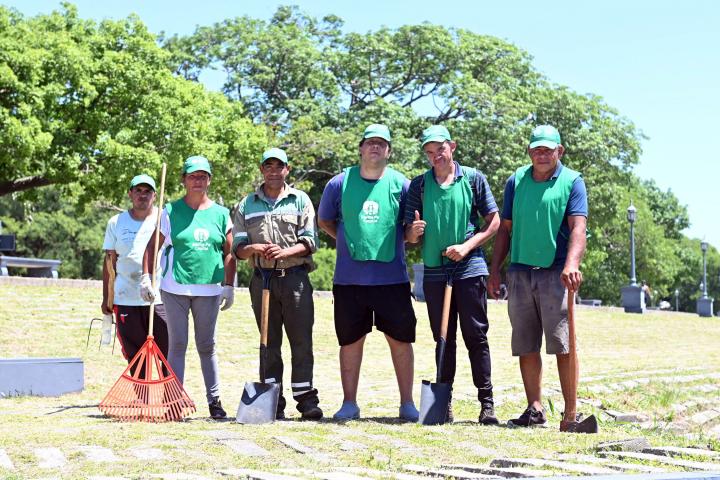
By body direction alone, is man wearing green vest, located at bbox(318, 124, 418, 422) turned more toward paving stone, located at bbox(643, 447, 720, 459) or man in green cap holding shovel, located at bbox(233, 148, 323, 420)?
the paving stone

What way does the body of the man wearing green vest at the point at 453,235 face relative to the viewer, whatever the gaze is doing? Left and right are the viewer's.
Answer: facing the viewer

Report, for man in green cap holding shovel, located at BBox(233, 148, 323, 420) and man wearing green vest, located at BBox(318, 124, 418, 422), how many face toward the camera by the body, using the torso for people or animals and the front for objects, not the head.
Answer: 2

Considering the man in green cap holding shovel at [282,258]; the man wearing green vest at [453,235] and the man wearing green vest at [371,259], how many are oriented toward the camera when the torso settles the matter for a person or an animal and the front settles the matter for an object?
3

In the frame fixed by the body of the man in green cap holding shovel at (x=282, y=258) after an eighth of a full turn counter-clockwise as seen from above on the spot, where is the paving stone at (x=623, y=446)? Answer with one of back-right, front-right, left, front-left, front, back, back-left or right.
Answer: front

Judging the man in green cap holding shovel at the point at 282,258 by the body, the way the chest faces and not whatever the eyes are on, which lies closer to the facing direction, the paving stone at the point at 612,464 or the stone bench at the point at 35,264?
the paving stone

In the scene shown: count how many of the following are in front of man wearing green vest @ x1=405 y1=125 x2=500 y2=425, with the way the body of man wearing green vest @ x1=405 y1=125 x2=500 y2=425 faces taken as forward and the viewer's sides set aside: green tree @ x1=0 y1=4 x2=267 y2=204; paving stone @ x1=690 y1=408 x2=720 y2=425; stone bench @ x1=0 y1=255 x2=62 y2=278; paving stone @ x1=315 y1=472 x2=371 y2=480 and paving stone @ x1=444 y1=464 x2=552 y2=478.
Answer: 2

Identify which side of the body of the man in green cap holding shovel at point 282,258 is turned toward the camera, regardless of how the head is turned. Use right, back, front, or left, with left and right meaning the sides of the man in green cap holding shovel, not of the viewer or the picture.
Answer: front

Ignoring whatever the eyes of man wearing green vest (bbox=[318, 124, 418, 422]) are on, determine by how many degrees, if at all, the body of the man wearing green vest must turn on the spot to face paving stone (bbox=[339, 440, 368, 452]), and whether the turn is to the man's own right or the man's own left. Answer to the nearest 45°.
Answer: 0° — they already face it

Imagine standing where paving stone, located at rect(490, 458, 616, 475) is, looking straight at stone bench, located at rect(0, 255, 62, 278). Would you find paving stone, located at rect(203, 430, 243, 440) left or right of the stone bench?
left

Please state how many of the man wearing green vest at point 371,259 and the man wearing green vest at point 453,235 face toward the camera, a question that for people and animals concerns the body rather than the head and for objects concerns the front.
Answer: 2

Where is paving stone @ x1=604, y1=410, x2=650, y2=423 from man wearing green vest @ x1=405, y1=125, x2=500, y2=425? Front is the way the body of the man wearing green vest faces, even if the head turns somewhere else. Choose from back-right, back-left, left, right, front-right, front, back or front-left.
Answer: back-left

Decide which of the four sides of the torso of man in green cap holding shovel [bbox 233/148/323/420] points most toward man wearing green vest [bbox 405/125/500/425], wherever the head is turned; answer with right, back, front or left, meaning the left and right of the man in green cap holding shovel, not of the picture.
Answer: left

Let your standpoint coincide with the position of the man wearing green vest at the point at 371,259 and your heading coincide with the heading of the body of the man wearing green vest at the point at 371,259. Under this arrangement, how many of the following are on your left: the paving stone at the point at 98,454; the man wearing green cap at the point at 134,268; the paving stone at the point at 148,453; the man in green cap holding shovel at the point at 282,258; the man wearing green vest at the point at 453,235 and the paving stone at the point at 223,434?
1

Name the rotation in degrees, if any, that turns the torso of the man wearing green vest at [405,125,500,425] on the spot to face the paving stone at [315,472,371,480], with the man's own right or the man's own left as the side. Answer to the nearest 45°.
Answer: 0° — they already face it
